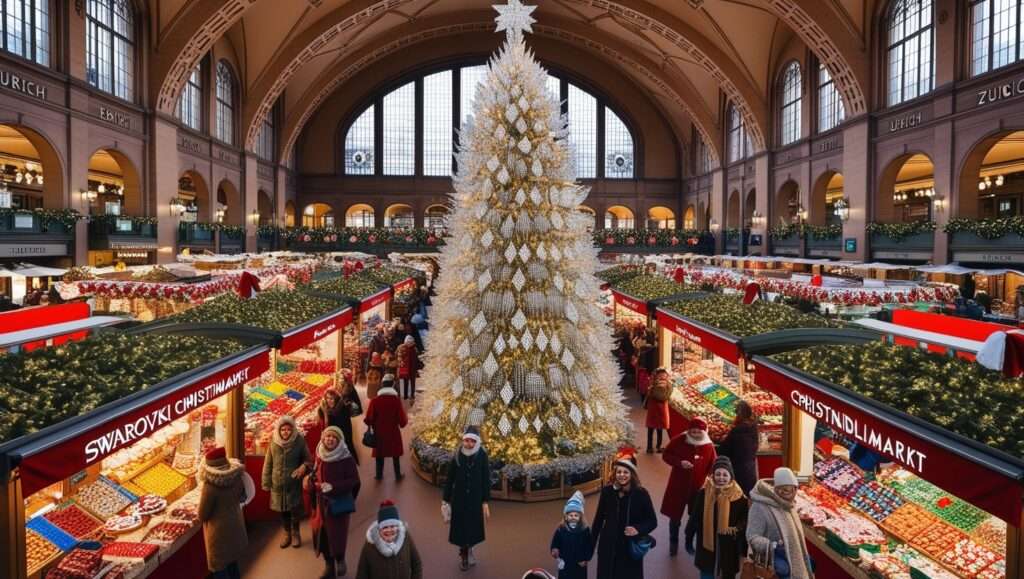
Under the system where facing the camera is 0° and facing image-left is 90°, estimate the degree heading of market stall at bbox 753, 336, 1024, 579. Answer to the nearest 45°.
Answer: approximately 45°

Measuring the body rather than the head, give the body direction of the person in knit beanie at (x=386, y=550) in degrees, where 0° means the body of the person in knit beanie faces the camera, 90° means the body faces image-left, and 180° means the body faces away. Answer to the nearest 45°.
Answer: approximately 0°

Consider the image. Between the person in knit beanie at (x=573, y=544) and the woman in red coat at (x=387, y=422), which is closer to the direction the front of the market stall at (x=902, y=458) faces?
the person in knit beanie

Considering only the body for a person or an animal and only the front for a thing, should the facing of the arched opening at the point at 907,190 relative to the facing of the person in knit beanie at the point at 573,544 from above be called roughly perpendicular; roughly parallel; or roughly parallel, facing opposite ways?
roughly perpendicular

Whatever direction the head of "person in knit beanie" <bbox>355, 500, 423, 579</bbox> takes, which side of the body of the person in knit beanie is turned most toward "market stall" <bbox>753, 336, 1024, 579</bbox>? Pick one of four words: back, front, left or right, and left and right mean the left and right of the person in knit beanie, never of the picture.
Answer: left

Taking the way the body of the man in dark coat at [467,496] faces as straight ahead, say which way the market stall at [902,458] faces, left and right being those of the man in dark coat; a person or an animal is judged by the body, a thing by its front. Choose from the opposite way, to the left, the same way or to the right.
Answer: to the right

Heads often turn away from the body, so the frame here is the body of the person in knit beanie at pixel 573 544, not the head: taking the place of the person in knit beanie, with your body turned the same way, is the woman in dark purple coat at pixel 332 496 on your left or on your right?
on your right
